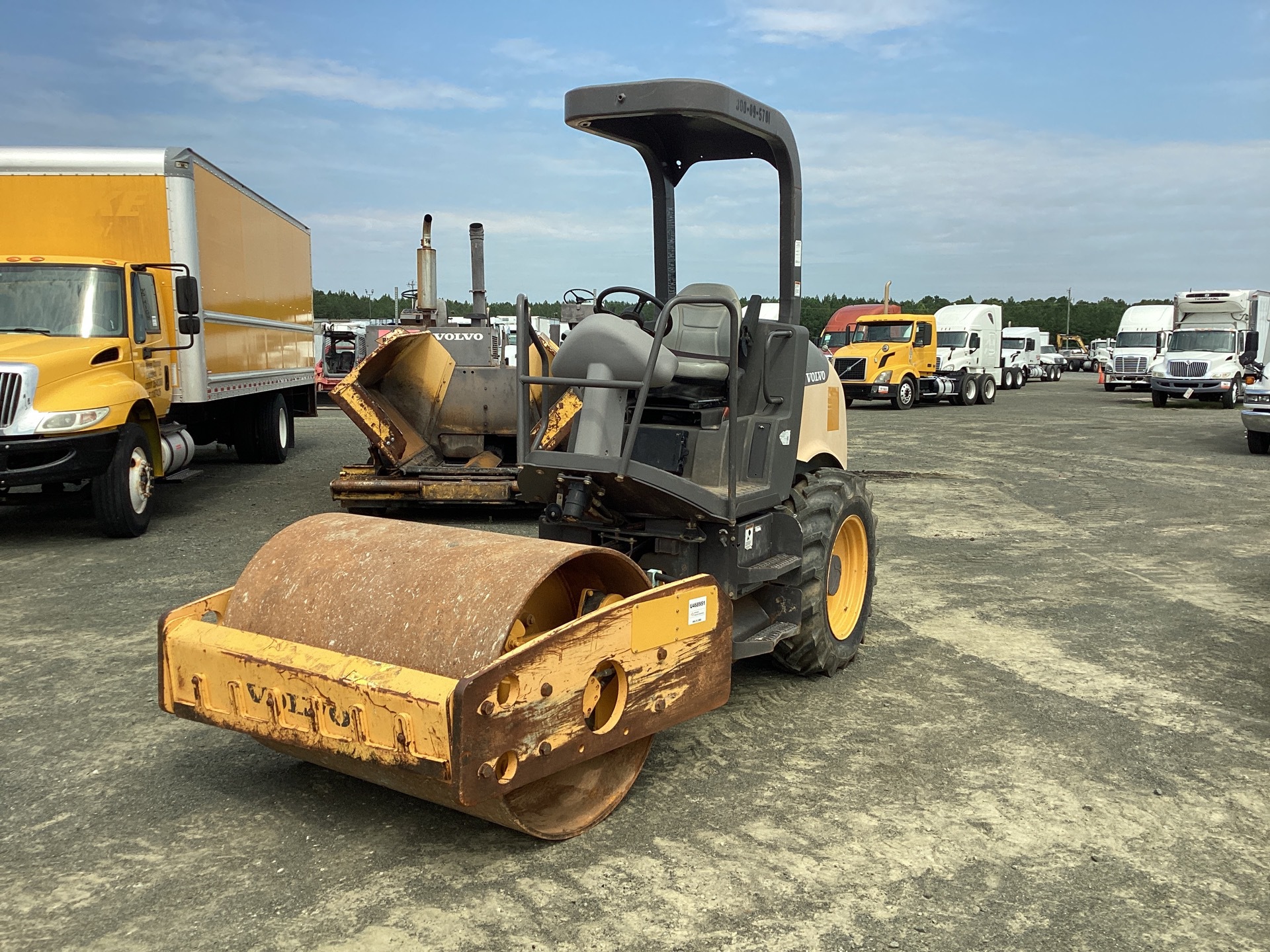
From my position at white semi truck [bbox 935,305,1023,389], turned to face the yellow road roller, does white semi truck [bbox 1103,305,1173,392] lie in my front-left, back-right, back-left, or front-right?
back-left

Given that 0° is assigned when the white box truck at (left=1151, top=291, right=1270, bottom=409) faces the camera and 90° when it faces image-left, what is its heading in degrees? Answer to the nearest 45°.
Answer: approximately 45°

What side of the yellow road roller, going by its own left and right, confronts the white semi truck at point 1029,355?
back

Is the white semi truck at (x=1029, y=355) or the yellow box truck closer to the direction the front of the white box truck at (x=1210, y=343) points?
the yellow box truck

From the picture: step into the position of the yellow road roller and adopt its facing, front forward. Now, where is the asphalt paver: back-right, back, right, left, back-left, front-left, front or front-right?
back-right

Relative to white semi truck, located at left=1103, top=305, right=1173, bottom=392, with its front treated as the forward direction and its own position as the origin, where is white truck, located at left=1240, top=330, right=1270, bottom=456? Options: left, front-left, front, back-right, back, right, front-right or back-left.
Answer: front-left

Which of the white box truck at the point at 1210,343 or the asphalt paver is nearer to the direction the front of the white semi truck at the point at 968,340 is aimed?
the asphalt paver

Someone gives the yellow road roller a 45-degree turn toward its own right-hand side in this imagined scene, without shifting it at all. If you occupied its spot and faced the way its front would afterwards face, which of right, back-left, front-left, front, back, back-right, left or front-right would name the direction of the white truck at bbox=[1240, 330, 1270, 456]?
back-right

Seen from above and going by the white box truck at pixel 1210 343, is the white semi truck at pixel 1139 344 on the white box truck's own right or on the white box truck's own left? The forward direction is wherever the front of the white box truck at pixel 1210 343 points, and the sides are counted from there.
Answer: on the white box truck's own right
